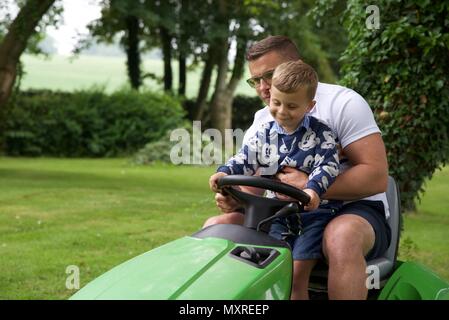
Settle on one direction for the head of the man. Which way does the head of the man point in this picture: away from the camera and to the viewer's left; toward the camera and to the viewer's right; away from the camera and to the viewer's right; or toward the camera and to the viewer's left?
toward the camera and to the viewer's left

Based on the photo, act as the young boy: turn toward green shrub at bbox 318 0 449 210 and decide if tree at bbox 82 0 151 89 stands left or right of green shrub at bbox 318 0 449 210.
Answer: left

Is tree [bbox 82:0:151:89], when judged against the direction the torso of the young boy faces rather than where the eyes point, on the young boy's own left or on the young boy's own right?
on the young boy's own right

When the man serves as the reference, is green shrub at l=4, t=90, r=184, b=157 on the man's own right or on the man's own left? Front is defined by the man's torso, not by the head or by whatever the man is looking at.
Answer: on the man's own right

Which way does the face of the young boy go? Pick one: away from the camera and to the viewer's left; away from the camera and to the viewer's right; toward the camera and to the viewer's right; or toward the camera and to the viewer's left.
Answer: toward the camera and to the viewer's left

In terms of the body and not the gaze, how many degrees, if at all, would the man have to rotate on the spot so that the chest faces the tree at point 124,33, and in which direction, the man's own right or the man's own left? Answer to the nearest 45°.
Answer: approximately 135° to the man's own right

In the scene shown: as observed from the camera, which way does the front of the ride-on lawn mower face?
facing the viewer and to the left of the viewer

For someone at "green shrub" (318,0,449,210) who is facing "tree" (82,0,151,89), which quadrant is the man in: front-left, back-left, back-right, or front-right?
back-left

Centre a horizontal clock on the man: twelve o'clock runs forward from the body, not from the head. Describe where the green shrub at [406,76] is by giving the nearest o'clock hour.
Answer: The green shrub is roughly at 5 o'clock from the man.
